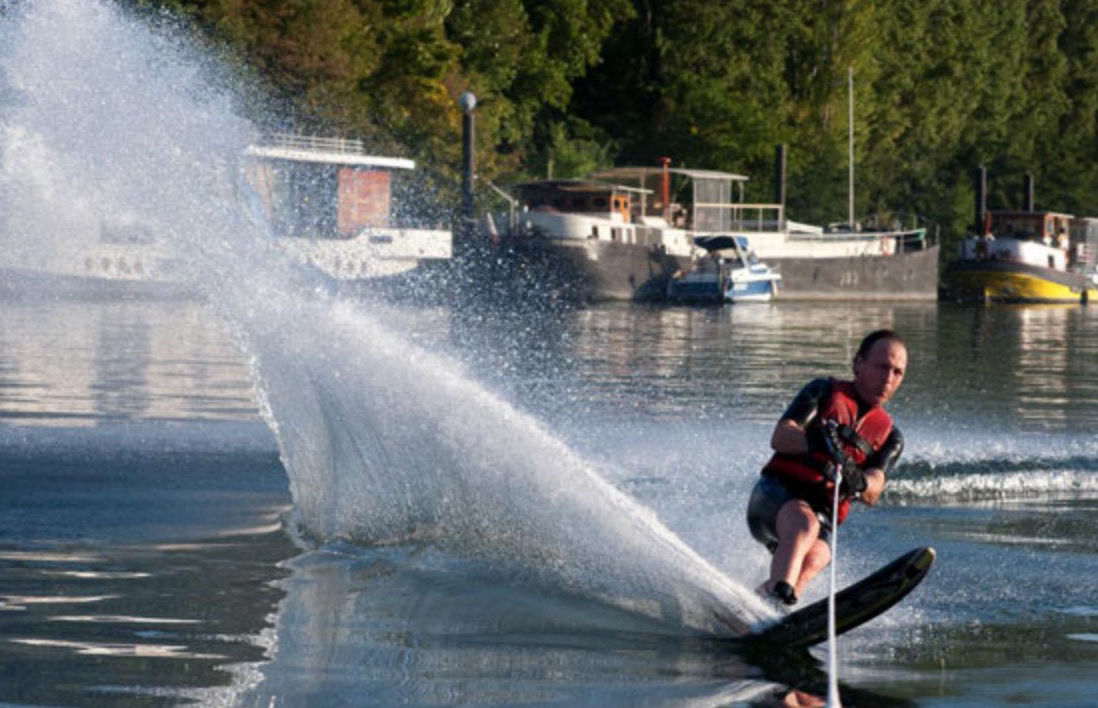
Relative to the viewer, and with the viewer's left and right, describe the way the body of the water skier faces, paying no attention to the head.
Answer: facing the viewer and to the right of the viewer

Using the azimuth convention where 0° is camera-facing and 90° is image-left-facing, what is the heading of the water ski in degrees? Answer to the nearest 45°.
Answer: approximately 270°
